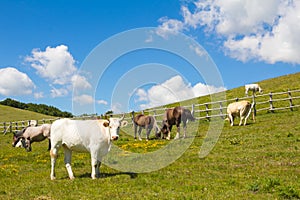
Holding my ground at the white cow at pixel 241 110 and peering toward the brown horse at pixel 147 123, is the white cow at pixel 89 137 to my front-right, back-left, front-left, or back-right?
front-left

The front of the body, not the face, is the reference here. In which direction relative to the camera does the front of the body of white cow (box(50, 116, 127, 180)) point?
to the viewer's right
